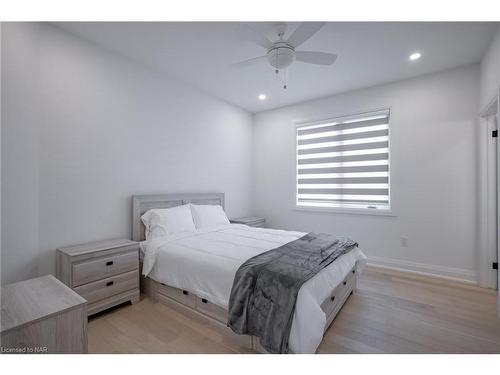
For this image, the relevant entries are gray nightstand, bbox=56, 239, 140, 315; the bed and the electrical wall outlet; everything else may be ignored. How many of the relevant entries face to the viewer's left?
0

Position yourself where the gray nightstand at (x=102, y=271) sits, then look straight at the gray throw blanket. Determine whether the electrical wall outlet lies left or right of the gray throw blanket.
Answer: left

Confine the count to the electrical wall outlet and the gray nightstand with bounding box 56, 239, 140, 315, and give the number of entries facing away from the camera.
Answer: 0

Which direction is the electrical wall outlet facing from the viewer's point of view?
toward the camera

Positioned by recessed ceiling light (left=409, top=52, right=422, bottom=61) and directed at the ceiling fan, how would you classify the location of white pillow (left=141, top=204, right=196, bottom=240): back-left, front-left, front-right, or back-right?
front-right

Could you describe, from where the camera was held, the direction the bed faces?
facing the viewer and to the right of the viewer

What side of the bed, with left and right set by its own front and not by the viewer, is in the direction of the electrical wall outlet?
left

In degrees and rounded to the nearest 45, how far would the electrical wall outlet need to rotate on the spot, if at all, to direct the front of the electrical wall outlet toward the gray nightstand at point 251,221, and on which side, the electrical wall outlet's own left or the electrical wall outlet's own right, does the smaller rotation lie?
approximately 90° to the electrical wall outlet's own right

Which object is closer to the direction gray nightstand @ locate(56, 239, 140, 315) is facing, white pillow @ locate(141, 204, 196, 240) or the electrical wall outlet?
the electrical wall outlet

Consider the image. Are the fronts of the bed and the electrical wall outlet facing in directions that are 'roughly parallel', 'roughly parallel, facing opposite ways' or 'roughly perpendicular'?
roughly perpendicular
